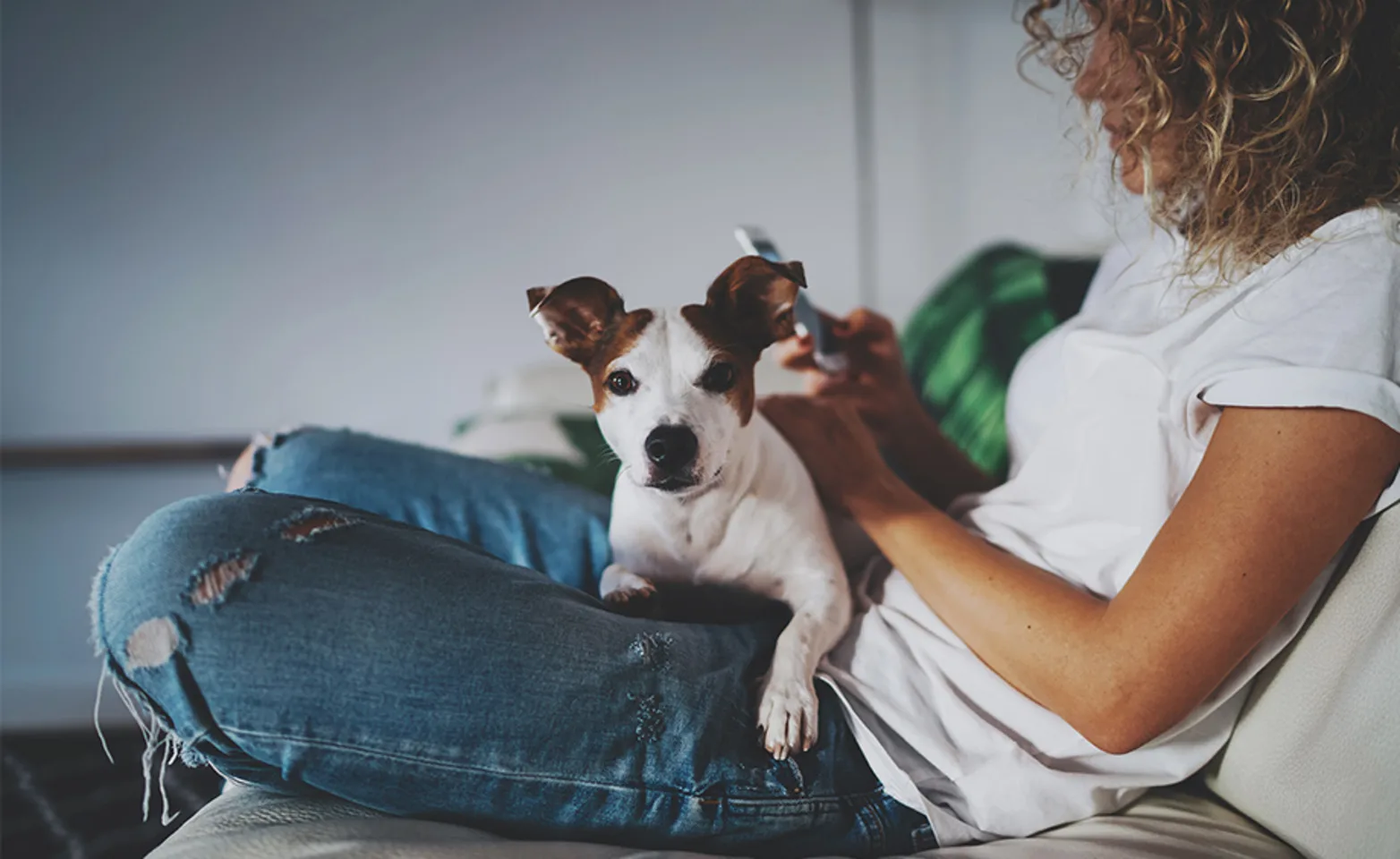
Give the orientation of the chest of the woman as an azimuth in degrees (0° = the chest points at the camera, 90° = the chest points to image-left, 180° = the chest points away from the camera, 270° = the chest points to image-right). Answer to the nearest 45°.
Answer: approximately 90°

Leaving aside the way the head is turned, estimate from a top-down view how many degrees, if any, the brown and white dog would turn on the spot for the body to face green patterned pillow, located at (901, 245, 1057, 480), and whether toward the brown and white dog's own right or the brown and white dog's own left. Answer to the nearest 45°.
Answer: approximately 135° to the brown and white dog's own left

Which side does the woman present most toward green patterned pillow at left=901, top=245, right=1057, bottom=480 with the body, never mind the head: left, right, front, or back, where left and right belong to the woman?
right
